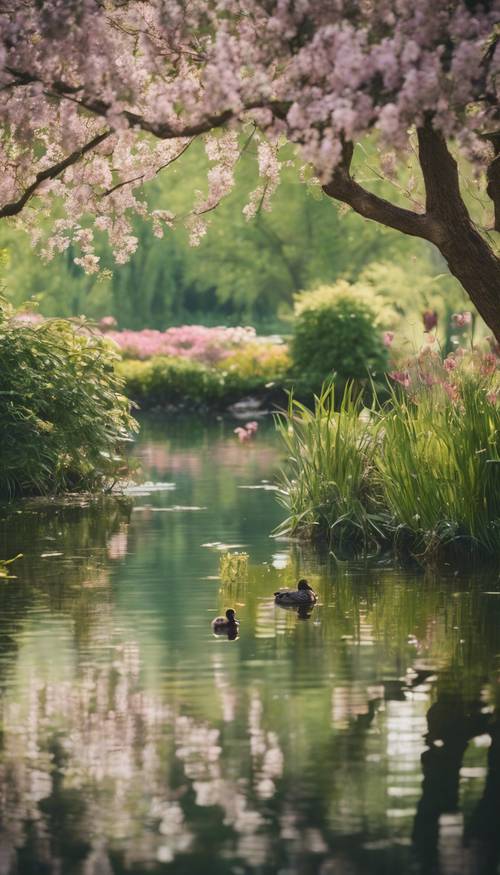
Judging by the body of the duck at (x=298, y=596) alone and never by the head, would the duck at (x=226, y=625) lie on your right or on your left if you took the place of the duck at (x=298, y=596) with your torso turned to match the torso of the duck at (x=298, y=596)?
on your right

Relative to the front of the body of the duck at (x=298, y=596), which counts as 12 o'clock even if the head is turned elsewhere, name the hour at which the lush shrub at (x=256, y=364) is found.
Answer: The lush shrub is roughly at 9 o'clock from the duck.

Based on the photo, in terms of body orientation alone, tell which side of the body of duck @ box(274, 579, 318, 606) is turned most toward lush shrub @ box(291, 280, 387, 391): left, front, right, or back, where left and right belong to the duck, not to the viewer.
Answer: left

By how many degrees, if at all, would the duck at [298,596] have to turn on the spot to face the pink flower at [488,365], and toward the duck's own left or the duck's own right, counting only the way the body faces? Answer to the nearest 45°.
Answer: approximately 45° to the duck's own left

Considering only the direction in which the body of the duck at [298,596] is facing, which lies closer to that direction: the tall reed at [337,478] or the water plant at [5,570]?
the tall reed

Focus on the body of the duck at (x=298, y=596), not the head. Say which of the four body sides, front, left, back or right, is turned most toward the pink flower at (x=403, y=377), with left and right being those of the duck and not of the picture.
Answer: left

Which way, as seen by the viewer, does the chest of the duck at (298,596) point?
to the viewer's right
